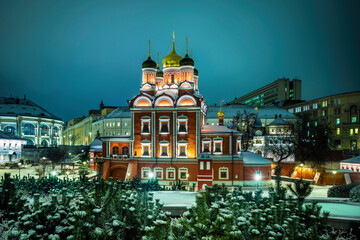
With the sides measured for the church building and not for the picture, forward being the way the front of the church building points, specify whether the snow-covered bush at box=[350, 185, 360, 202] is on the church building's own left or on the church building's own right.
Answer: on the church building's own left
